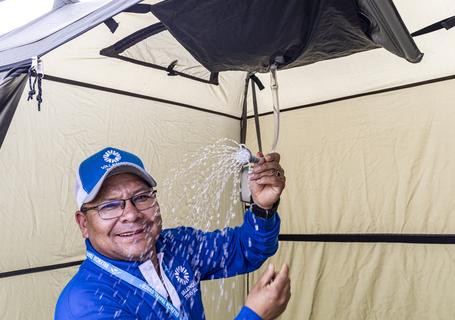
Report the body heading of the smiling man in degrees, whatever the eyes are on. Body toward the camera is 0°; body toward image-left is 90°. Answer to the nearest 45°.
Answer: approximately 315°
